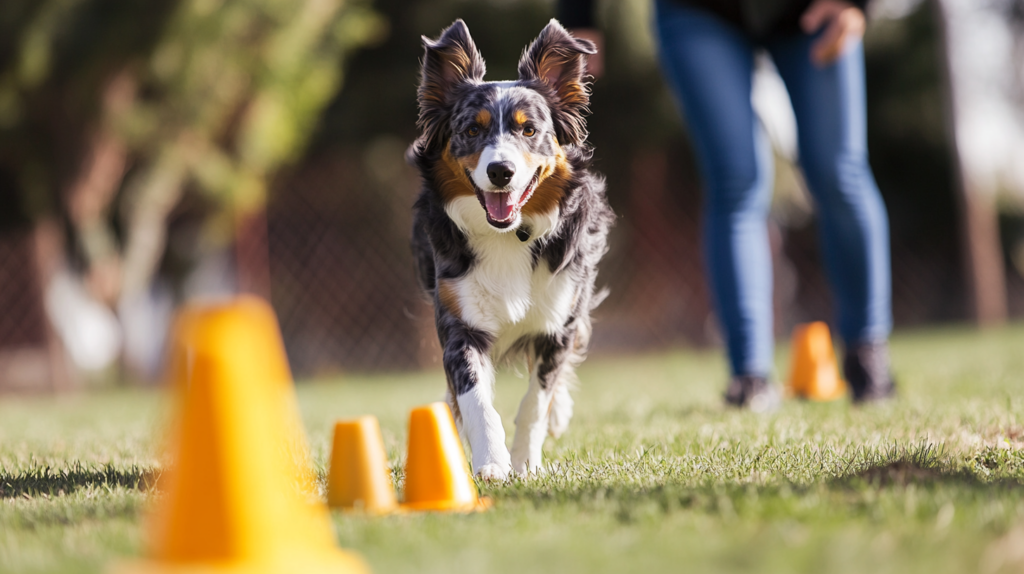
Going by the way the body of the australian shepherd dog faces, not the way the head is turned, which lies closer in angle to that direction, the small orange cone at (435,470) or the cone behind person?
the small orange cone

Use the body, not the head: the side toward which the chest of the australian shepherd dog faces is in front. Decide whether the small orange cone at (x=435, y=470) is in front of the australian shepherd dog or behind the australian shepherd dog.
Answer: in front

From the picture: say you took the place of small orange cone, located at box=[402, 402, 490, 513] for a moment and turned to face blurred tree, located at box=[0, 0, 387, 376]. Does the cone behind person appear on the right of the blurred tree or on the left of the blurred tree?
right

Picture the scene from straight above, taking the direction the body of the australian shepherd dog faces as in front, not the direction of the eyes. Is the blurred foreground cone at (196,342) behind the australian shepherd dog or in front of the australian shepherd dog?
in front

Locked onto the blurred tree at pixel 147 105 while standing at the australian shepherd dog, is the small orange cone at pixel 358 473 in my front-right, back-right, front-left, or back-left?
back-left

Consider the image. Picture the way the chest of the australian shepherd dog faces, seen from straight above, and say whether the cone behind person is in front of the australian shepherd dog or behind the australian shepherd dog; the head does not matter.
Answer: behind

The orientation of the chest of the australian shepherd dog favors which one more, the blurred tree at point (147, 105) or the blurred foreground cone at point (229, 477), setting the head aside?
the blurred foreground cone

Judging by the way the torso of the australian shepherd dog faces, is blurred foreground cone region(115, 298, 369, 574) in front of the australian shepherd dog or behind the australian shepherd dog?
in front

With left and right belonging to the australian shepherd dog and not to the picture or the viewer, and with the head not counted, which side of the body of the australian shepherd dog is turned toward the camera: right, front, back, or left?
front
